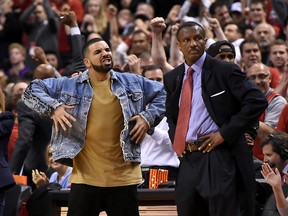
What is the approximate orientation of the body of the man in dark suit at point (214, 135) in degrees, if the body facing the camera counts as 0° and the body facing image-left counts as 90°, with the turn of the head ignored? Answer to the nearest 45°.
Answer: approximately 45°

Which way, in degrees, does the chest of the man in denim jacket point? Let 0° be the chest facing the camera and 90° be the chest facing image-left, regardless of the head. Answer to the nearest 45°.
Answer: approximately 0°
